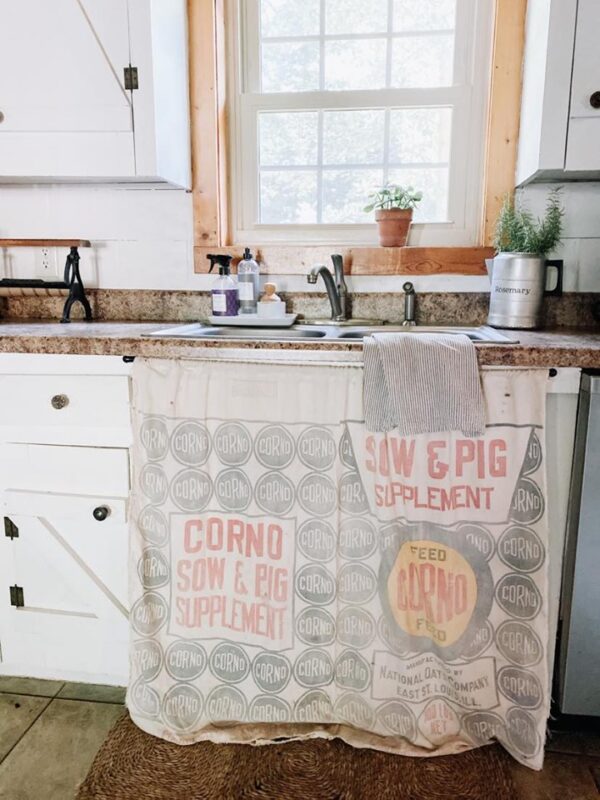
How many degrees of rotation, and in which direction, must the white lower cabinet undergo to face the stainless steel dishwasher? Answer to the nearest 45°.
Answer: approximately 45° to its left

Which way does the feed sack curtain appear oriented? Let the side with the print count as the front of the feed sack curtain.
toward the camera

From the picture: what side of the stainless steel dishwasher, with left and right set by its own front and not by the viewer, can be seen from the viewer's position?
front

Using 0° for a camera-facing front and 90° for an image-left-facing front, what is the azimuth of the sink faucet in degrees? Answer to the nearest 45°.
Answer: approximately 45°

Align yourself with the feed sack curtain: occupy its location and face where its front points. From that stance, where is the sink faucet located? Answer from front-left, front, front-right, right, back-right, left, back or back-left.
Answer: back

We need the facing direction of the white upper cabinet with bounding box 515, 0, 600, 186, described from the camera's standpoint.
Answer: facing the viewer

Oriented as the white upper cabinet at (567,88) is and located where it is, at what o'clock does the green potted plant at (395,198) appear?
The green potted plant is roughly at 4 o'clock from the white upper cabinet.
